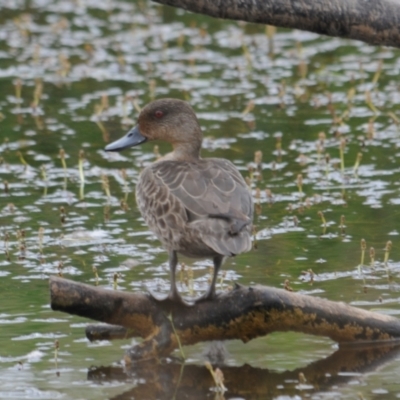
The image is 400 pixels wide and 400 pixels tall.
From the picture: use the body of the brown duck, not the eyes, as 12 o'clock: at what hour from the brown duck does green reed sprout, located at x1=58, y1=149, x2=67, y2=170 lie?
The green reed sprout is roughly at 1 o'clock from the brown duck.

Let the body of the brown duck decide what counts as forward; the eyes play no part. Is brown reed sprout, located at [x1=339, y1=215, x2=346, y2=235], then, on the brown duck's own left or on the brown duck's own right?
on the brown duck's own right

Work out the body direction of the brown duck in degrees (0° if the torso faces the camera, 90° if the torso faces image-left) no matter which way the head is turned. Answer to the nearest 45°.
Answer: approximately 135°

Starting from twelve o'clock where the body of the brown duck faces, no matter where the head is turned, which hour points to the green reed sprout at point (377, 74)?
The green reed sprout is roughly at 2 o'clock from the brown duck.

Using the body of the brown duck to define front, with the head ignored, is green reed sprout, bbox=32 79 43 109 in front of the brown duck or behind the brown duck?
in front

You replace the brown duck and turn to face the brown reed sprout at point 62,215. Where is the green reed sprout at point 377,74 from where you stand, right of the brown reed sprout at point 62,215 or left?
right
